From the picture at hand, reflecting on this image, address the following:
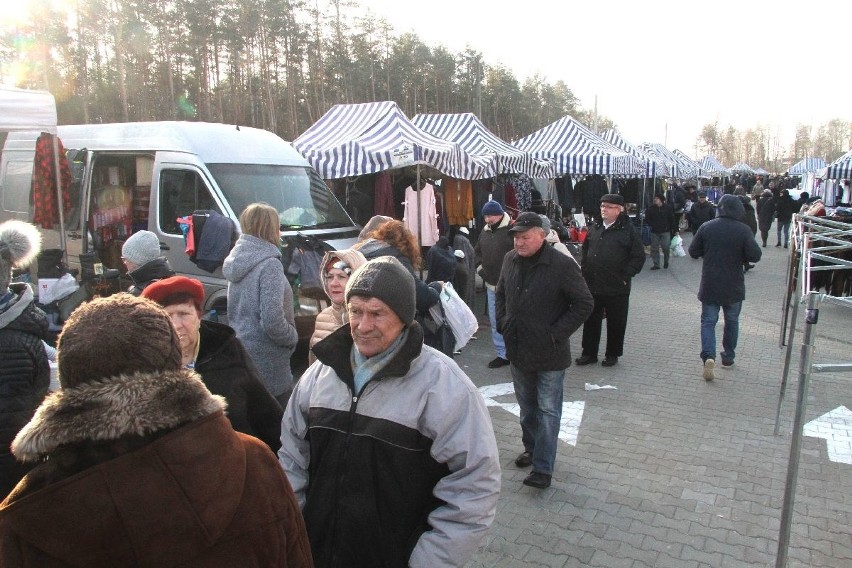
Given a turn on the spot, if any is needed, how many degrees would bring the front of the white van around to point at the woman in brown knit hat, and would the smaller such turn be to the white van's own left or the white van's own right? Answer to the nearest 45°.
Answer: approximately 45° to the white van's own right

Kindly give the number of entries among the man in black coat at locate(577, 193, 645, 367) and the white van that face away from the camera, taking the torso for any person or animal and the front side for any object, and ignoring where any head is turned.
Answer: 0

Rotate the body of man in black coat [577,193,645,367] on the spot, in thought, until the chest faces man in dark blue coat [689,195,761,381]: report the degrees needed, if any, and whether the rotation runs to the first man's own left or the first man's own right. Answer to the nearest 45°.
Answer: approximately 135° to the first man's own left

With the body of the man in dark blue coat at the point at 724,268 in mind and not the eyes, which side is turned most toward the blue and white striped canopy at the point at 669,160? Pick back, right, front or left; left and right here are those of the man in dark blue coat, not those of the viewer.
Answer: front

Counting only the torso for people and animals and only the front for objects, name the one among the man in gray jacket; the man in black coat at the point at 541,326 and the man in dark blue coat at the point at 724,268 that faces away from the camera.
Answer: the man in dark blue coat at the point at 724,268

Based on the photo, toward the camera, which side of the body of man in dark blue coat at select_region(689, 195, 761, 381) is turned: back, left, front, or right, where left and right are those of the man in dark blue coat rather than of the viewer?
back

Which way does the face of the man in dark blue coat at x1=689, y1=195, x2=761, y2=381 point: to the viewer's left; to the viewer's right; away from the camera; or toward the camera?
away from the camera

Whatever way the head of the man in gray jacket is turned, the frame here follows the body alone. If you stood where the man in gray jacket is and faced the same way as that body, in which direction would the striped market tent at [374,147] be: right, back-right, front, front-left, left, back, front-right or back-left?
back-right

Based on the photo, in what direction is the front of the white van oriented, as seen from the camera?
facing the viewer and to the right of the viewer

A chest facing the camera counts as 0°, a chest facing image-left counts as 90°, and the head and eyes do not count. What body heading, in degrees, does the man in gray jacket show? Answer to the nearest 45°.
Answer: approximately 45°

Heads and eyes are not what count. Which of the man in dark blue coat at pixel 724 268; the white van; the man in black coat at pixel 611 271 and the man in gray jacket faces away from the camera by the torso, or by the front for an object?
the man in dark blue coat at pixel 724 268

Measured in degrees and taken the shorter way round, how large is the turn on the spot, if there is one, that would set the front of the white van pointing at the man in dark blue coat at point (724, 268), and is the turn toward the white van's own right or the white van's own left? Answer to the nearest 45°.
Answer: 0° — it already faces them

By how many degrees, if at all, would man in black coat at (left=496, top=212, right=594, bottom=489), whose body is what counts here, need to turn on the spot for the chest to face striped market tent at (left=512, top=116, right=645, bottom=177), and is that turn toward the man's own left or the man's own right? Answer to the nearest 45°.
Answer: approximately 135° to the man's own right

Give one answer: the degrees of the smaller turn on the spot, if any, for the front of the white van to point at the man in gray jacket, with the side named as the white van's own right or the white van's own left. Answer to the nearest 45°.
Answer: approximately 45° to the white van's own right
